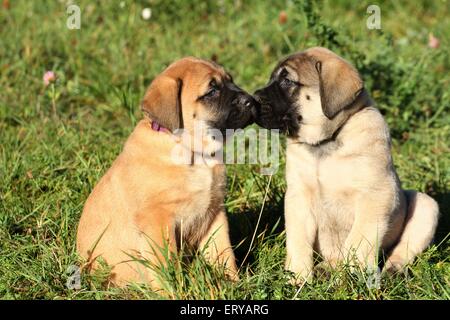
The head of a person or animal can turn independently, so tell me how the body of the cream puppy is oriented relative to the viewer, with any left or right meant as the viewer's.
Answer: facing the viewer and to the left of the viewer

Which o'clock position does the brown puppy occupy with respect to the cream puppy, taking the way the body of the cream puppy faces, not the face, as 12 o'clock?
The brown puppy is roughly at 1 o'clock from the cream puppy.

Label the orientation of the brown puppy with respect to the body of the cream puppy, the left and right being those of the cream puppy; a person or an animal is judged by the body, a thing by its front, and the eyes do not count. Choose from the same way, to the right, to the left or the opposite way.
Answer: to the left

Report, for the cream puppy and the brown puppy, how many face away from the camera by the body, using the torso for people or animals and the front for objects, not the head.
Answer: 0

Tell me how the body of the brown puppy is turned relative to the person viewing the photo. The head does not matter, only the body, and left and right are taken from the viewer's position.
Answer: facing the viewer and to the right of the viewer
